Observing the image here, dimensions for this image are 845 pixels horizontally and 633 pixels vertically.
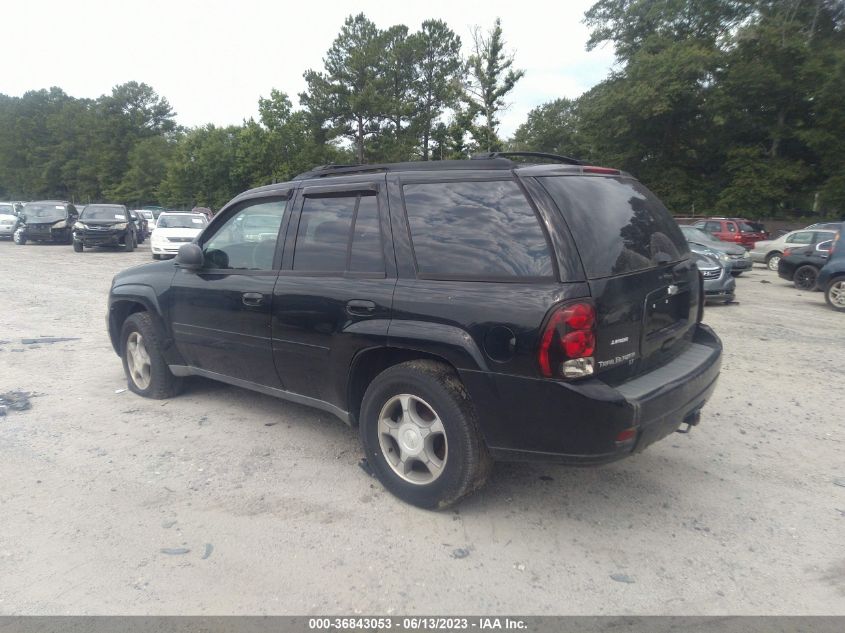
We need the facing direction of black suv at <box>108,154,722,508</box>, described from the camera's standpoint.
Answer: facing away from the viewer and to the left of the viewer

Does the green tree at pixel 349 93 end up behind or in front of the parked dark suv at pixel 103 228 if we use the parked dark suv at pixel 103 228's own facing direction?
behind

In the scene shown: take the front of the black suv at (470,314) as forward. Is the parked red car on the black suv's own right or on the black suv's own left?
on the black suv's own right

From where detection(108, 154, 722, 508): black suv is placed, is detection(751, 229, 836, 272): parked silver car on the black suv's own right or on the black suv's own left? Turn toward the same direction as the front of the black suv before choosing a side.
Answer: on the black suv's own right
